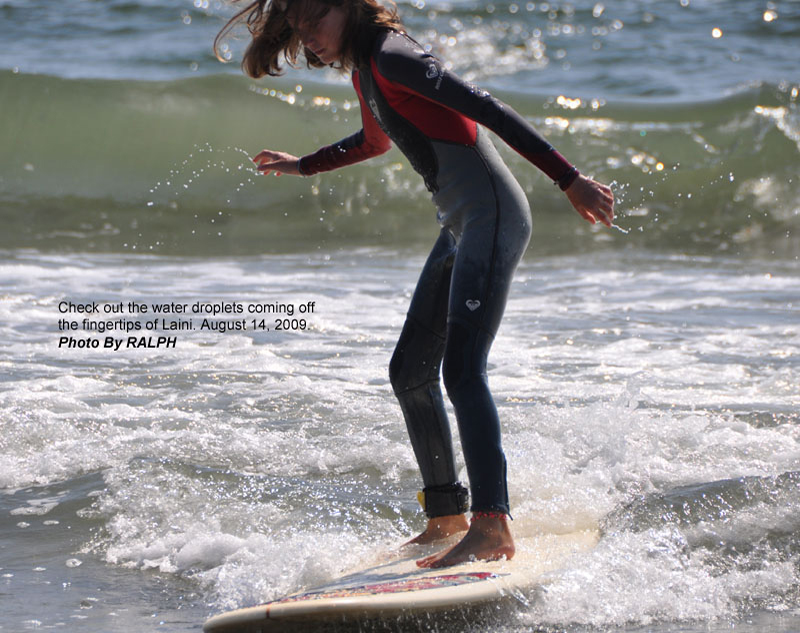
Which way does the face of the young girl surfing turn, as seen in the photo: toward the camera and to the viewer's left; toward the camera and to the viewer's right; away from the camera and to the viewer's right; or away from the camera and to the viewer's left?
toward the camera and to the viewer's left

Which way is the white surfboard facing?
to the viewer's left
